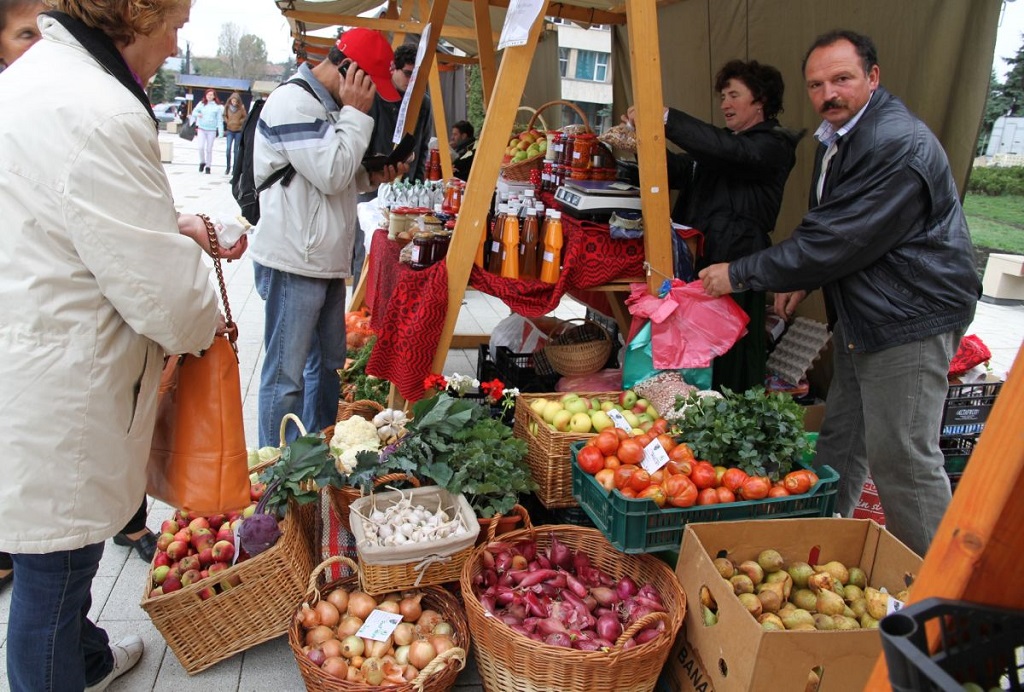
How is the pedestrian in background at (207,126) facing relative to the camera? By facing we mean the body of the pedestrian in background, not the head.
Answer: toward the camera

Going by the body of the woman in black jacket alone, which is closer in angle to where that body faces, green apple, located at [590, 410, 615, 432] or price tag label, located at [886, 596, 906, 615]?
the green apple

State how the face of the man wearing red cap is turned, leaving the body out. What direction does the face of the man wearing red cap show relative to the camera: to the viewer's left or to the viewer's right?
to the viewer's right

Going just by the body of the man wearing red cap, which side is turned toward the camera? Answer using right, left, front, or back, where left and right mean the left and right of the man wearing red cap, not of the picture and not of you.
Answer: right

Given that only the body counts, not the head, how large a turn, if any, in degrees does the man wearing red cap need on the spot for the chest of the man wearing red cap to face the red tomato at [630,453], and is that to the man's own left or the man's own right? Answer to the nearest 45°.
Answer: approximately 45° to the man's own right

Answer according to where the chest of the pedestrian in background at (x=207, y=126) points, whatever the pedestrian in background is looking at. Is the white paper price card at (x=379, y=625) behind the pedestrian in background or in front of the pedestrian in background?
in front

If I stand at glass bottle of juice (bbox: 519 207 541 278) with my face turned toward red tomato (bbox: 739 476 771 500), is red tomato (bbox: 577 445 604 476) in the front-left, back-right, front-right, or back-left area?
front-right

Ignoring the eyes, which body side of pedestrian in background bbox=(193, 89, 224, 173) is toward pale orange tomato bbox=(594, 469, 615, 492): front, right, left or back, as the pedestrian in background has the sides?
front

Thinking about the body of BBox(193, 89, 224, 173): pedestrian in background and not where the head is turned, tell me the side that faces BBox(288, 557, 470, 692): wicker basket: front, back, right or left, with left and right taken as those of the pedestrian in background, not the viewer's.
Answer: front

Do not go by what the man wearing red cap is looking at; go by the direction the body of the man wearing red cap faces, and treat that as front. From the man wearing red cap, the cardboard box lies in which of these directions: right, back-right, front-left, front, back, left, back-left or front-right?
front-right

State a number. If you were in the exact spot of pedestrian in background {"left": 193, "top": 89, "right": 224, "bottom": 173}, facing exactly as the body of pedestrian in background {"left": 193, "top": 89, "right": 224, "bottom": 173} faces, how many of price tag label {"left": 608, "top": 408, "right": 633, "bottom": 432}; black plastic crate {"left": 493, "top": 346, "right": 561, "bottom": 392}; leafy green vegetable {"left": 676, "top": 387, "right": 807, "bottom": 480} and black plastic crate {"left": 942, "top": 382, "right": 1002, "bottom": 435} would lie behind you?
0

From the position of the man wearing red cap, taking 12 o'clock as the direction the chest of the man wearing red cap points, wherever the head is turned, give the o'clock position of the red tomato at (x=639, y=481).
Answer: The red tomato is roughly at 2 o'clock from the man wearing red cap.

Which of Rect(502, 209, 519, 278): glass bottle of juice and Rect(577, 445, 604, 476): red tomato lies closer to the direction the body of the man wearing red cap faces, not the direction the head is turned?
the glass bottle of juice

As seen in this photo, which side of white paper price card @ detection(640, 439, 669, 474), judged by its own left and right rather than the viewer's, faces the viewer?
front
